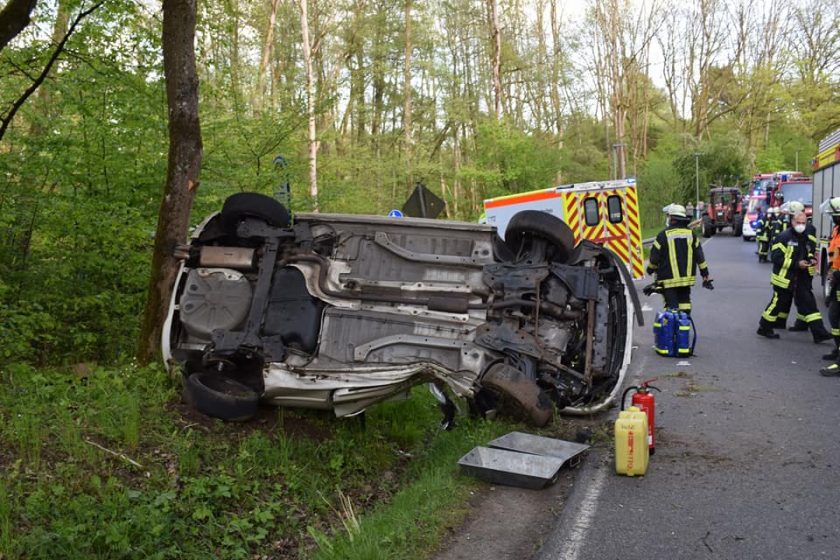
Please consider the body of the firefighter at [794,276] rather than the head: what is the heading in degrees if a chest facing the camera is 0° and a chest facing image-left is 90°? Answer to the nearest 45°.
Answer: approximately 315°

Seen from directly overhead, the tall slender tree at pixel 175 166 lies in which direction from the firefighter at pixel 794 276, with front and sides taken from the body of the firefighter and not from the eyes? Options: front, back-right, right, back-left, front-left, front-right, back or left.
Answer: right

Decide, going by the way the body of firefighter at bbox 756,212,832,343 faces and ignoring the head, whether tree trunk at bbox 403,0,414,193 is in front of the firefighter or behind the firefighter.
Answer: behind

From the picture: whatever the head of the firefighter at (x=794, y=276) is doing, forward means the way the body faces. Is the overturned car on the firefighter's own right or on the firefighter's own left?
on the firefighter's own right

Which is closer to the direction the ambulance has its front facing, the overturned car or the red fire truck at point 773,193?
the red fire truck

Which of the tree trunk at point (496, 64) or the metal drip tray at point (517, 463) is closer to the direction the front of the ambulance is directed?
the tree trunk

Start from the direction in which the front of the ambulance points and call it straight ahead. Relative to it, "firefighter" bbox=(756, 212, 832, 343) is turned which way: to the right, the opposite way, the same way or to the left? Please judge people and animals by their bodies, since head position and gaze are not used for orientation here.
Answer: the opposite way

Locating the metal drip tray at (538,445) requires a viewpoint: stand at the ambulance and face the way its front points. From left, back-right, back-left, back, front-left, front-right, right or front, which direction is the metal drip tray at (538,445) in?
back-left

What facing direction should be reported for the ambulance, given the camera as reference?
facing away from the viewer and to the left of the viewer

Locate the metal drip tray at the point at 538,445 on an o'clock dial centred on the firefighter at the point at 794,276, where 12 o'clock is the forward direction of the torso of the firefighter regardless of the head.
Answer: The metal drip tray is roughly at 2 o'clock from the firefighter.

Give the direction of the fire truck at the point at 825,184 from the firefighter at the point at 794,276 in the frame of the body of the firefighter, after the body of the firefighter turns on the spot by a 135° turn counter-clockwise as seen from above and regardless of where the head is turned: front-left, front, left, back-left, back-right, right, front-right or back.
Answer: front
